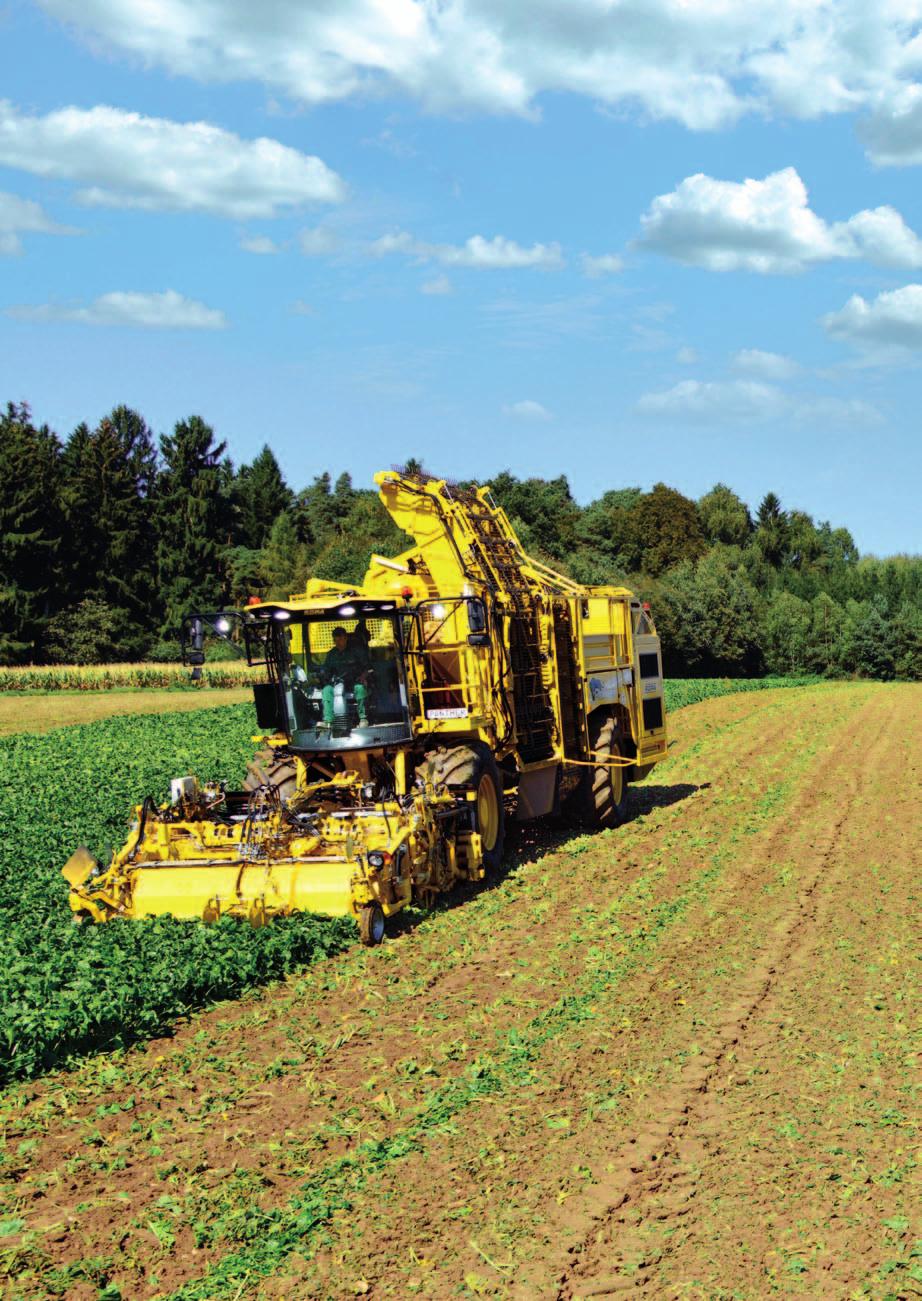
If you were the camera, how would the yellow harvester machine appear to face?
facing the viewer and to the left of the viewer
